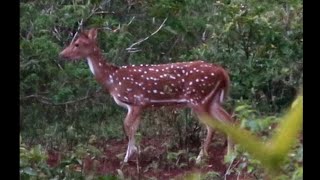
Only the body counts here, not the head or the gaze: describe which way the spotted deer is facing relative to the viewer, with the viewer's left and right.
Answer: facing to the left of the viewer

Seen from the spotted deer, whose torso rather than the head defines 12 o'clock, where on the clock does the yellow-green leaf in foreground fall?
The yellow-green leaf in foreground is roughly at 9 o'clock from the spotted deer.

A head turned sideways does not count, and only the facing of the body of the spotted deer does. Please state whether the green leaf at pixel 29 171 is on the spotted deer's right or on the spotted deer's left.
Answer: on the spotted deer's left
